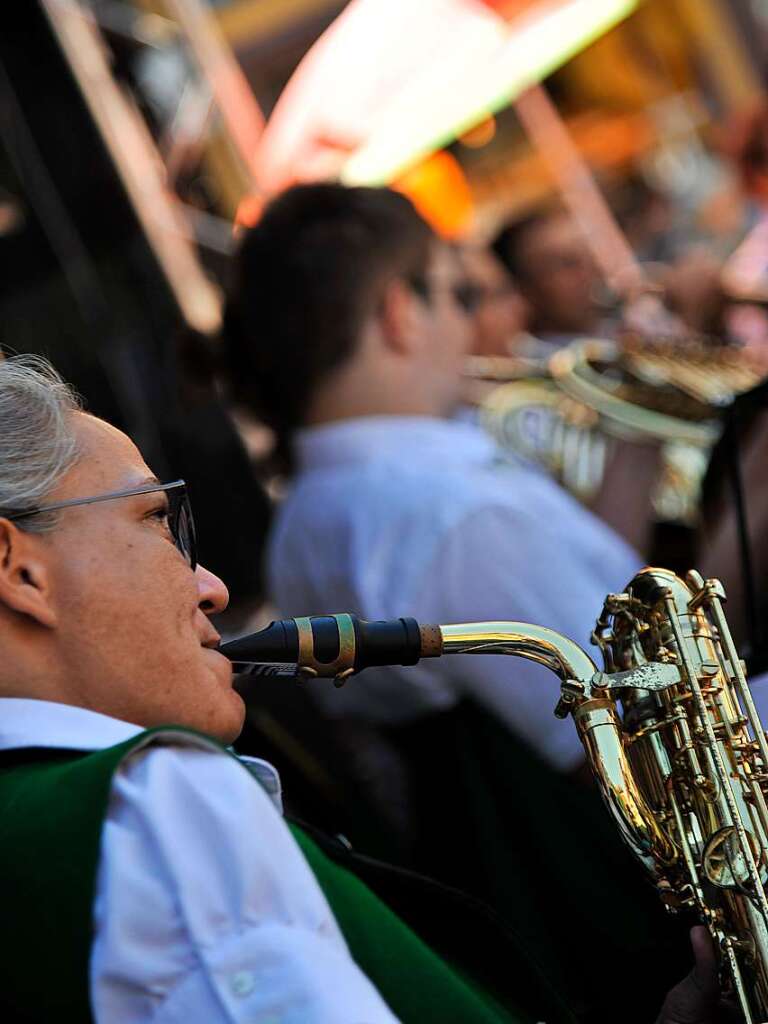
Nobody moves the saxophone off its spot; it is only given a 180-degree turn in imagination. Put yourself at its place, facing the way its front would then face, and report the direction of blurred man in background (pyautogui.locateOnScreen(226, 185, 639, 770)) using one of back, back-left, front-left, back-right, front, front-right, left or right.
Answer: right

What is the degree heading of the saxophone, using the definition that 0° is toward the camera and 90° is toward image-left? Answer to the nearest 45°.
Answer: approximately 270°

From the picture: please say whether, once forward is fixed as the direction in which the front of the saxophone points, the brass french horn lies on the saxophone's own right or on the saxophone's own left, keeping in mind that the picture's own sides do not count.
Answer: on the saxophone's own left

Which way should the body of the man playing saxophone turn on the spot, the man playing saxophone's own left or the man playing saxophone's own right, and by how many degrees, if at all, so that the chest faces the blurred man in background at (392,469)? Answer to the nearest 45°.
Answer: approximately 90° to the man playing saxophone's own left

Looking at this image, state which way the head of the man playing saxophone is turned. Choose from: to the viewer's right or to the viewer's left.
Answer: to the viewer's right

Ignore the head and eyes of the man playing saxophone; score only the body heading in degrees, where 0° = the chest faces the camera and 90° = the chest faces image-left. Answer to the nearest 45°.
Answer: approximately 270°

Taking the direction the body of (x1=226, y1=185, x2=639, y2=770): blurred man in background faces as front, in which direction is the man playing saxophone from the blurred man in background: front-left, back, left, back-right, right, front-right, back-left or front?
back-right

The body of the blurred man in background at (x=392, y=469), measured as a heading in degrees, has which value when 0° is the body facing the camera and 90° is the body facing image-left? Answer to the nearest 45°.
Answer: approximately 225°
